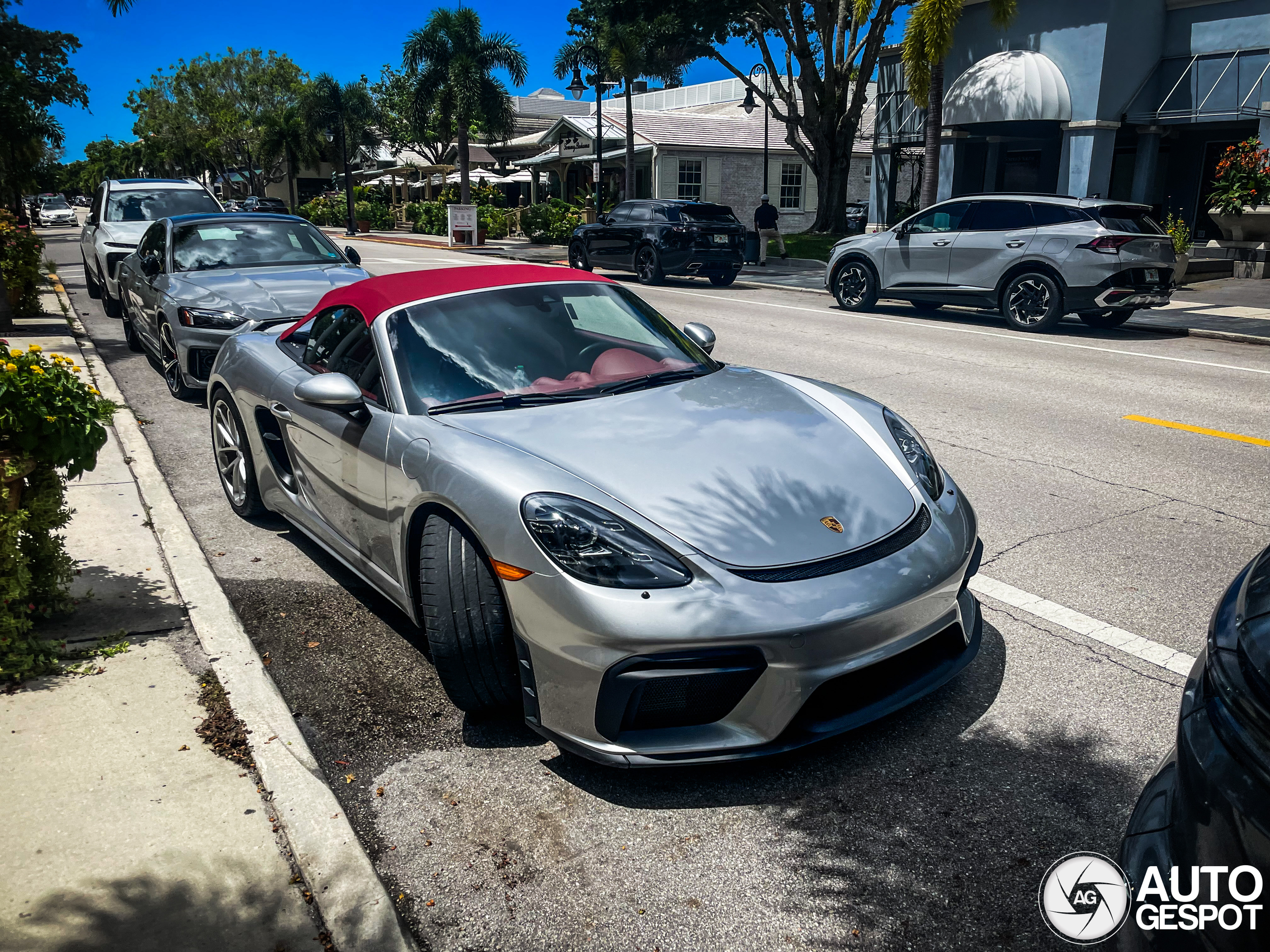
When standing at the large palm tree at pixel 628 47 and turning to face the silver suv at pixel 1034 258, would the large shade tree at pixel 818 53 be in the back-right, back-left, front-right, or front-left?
front-left

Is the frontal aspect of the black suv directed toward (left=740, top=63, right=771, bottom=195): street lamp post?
no

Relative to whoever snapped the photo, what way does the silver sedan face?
facing the viewer and to the right of the viewer

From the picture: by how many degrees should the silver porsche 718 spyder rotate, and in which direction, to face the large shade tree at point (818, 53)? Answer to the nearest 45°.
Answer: approximately 135° to its left

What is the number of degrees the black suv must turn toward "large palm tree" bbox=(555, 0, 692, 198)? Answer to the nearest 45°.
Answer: approximately 45° to its right

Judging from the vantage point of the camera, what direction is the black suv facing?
facing away from the viewer and to the left of the viewer

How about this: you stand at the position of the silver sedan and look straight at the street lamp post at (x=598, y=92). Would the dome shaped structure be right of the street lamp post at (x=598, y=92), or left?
right

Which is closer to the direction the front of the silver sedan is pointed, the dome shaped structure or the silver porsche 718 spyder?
the silver porsche 718 spyder

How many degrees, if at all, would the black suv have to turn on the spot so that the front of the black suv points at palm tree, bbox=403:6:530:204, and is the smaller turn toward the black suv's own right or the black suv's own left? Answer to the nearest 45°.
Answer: approximately 45° to the black suv's own right

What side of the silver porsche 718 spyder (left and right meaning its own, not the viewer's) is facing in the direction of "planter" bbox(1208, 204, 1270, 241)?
left

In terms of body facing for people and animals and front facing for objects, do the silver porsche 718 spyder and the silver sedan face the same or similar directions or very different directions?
same or similar directions

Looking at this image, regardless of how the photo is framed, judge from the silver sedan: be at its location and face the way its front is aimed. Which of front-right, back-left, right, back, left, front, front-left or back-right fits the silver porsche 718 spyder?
front-right

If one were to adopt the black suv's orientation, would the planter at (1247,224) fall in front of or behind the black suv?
behind

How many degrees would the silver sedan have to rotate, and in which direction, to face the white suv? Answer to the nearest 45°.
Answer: approximately 135° to its left

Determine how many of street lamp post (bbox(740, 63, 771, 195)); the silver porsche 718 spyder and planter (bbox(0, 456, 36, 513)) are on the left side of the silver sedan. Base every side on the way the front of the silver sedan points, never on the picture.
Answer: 1

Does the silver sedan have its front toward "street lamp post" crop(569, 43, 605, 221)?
no

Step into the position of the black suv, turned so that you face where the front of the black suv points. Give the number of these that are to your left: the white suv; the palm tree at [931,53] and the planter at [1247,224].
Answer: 1

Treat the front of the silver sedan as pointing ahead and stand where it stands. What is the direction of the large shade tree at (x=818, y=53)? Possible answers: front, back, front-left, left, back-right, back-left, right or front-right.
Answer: left

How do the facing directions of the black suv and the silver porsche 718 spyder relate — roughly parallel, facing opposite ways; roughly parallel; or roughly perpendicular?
roughly parallel, facing opposite ways
